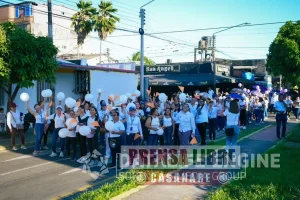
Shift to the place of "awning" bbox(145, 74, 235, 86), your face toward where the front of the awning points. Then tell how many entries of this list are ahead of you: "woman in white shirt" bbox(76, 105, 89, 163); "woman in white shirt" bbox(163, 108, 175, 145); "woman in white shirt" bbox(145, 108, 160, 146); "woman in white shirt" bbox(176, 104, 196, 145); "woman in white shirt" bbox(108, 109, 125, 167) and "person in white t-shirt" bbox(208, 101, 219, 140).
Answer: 6

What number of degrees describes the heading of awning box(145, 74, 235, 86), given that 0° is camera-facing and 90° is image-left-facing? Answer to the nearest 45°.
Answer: approximately 0°

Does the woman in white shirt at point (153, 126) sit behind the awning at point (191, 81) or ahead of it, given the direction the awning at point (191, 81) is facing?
ahead

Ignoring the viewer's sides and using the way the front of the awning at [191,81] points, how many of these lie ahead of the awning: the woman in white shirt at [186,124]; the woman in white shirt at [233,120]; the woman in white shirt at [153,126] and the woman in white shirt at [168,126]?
4

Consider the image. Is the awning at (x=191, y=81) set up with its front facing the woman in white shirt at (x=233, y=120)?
yes

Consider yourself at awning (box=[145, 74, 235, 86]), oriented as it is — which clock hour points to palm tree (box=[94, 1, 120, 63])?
The palm tree is roughly at 4 o'clock from the awning.

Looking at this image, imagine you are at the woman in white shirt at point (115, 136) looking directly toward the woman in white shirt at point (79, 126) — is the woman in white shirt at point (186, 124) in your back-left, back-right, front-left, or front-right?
back-right

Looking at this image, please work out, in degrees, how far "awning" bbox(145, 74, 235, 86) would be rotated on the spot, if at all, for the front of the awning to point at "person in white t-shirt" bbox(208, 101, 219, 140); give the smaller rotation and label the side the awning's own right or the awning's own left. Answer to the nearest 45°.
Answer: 0° — it already faces them

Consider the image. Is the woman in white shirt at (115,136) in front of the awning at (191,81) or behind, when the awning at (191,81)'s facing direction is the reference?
in front

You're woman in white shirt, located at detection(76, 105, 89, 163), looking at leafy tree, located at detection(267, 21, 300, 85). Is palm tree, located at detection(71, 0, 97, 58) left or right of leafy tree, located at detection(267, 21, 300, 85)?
left

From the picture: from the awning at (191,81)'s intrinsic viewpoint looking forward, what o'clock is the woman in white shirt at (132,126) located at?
The woman in white shirt is roughly at 12 o'clock from the awning.

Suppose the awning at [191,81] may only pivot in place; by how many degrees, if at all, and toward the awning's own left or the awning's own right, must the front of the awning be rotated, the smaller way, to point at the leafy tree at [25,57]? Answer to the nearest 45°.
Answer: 0° — it already faces it

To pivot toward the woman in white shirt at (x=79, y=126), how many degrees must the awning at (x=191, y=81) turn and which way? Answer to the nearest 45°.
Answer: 0° — it already faces them

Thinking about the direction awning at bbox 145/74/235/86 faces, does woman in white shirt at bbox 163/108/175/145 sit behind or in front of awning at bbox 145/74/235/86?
in front
